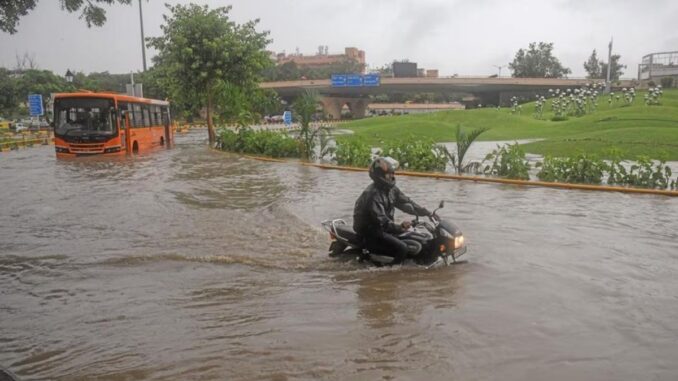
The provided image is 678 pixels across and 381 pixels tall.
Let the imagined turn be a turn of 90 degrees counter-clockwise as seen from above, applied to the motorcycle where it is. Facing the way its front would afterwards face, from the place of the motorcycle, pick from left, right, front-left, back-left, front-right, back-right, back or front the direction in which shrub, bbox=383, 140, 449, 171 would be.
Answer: front-left

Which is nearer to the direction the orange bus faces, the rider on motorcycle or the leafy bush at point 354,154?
the rider on motorcycle

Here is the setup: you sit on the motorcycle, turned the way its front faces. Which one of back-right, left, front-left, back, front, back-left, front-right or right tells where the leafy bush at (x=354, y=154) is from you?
back-left

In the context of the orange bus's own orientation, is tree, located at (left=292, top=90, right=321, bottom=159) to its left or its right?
on its left

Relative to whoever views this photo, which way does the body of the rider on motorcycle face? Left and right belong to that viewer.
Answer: facing the viewer and to the right of the viewer

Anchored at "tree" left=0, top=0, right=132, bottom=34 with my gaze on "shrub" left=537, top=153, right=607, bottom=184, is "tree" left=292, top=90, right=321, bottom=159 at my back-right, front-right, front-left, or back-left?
front-left

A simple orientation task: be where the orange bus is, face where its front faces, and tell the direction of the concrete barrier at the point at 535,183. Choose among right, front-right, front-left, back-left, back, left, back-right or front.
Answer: left

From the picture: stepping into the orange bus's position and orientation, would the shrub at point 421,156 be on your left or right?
on your left
